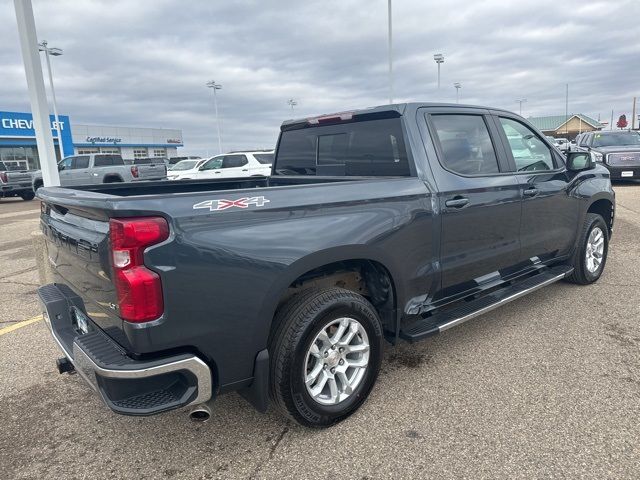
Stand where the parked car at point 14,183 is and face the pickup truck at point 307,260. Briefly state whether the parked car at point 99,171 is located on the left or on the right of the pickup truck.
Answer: left

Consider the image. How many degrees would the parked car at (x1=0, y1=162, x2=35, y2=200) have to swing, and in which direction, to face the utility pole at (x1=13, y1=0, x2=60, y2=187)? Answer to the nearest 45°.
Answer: approximately 135° to its left

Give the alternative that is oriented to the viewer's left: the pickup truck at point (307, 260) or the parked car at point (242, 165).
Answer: the parked car

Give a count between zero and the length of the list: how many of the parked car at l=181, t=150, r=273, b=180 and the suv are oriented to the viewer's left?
1

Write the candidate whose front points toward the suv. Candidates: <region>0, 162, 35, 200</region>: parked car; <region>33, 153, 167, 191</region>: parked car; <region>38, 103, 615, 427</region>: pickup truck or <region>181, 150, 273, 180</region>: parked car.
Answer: the pickup truck

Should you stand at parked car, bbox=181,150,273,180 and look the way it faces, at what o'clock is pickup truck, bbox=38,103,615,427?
The pickup truck is roughly at 9 o'clock from the parked car.

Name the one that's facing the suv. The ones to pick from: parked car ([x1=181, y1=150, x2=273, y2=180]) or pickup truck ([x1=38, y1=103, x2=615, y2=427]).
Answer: the pickup truck

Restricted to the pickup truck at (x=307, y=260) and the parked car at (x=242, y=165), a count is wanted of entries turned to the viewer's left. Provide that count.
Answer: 1

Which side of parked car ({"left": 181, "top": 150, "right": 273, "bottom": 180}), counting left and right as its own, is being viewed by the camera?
left

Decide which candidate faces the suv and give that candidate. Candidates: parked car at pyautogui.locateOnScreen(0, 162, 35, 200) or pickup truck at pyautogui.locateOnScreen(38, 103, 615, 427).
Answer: the pickup truck

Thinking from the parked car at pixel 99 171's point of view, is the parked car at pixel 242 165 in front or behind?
behind

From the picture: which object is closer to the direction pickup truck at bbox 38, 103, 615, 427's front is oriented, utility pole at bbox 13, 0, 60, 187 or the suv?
the suv

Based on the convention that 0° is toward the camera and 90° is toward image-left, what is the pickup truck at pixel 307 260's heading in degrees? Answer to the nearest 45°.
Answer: approximately 225°

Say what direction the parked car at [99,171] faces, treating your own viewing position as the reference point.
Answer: facing away from the viewer and to the left of the viewer
